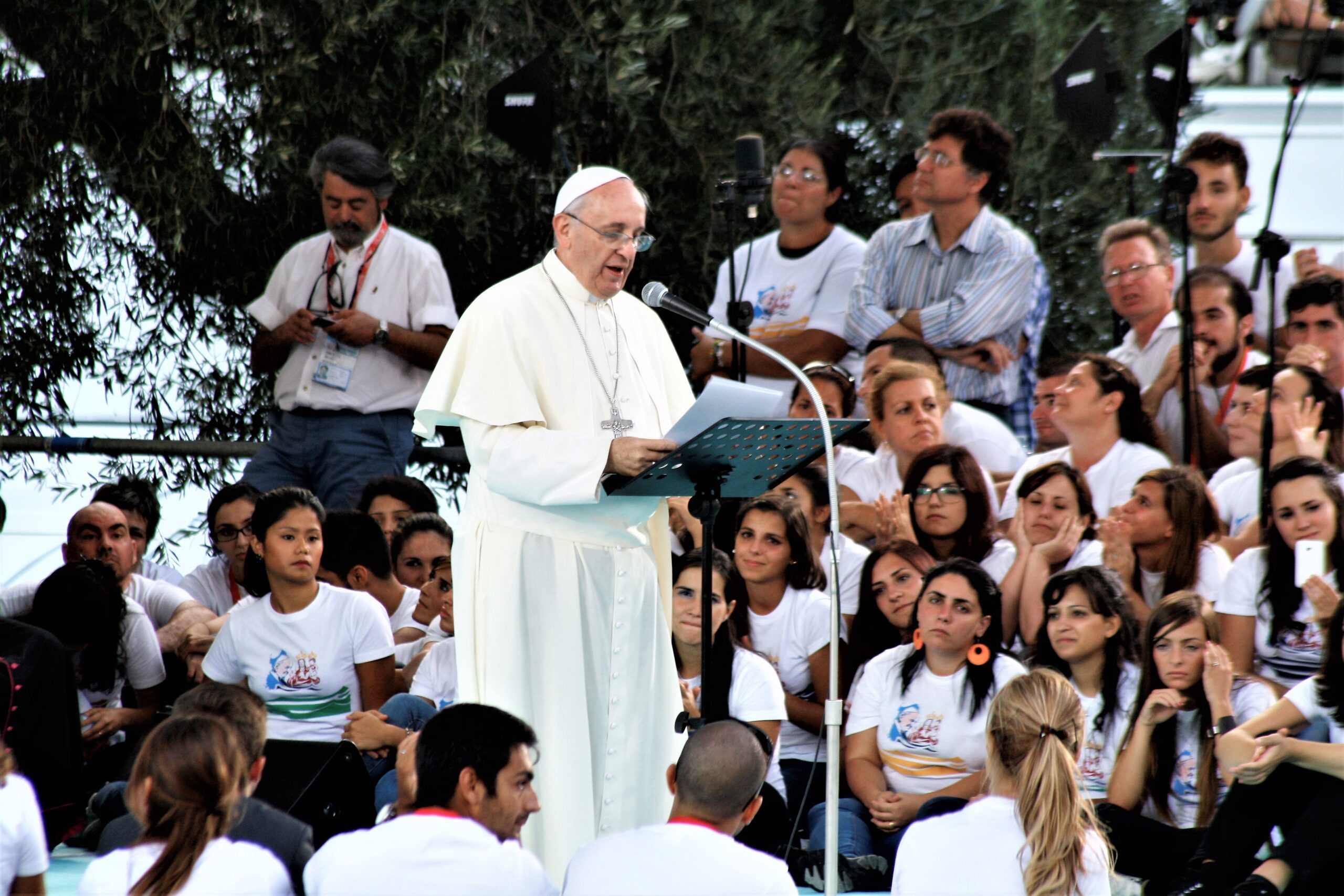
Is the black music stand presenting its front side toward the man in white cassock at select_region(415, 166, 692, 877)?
yes

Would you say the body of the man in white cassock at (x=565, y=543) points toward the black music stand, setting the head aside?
yes

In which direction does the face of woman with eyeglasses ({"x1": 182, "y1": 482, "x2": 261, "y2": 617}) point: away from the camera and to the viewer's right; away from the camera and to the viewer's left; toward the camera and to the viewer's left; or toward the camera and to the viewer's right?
toward the camera and to the viewer's right

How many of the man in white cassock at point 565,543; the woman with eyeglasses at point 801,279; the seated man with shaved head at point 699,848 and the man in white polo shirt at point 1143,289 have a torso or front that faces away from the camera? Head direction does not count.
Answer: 1

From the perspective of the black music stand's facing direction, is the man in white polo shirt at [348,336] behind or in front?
in front

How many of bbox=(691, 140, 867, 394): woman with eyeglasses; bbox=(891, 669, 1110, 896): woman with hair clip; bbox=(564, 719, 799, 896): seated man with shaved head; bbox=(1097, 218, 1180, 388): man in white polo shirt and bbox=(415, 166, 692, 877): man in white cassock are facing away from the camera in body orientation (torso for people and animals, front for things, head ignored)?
2

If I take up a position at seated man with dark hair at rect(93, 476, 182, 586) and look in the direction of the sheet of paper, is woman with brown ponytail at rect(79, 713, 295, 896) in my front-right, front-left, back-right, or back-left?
front-right

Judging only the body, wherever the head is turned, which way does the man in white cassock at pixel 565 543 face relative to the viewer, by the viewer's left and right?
facing the viewer and to the right of the viewer

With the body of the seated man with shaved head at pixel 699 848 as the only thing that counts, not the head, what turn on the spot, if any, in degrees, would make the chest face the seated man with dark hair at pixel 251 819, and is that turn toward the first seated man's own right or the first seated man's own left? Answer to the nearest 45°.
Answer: approximately 90° to the first seated man's own left

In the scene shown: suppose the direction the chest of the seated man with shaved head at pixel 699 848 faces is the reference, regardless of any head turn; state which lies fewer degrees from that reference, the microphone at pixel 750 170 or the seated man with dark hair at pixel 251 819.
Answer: the microphone

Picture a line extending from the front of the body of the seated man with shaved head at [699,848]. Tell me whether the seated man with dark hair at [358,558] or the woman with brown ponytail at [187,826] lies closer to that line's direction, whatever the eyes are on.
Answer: the seated man with dark hair

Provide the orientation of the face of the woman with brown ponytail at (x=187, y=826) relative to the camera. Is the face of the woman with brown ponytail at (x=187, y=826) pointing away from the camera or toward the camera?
away from the camera

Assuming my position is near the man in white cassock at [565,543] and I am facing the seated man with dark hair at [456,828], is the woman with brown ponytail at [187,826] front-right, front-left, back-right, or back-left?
front-right

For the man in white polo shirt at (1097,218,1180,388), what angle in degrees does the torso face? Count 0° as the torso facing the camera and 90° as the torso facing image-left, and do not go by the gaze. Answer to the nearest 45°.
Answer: approximately 45°

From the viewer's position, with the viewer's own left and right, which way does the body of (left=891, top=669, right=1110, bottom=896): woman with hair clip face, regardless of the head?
facing away from the viewer

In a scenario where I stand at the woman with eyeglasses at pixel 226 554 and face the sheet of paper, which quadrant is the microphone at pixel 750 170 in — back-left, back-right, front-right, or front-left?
front-left

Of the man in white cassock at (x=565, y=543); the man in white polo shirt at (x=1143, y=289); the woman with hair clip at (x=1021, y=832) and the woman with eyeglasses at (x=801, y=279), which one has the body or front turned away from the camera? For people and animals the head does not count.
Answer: the woman with hair clip

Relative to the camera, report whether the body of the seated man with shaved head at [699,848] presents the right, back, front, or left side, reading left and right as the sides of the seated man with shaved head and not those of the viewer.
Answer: back
